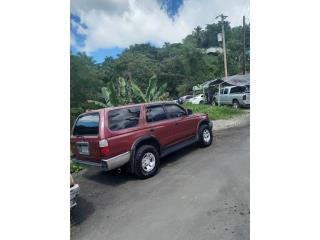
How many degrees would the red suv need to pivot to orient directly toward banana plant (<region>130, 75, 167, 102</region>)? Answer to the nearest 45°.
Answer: approximately 45° to its left

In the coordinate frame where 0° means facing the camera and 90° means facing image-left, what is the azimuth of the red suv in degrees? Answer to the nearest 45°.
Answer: approximately 225°
